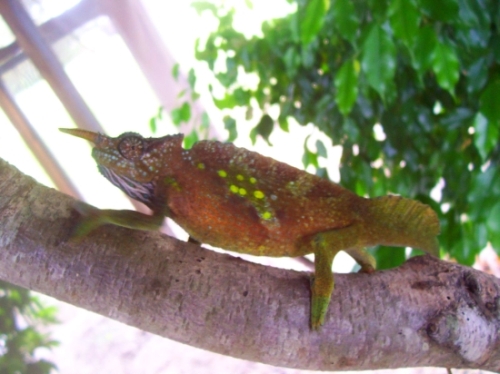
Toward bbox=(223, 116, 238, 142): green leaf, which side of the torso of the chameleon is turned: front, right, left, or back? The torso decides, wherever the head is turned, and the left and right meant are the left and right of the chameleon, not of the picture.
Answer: right

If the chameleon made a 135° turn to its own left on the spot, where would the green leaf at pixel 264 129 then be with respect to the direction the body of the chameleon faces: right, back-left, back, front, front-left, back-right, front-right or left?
back-left

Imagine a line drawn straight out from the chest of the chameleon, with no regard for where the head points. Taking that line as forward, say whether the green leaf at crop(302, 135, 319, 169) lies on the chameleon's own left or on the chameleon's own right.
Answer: on the chameleon's own right

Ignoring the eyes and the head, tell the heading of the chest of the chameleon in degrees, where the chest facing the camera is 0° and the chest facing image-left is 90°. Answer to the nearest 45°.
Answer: approximately 90°

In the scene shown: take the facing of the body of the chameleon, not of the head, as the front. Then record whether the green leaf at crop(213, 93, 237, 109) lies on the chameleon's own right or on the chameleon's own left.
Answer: on the chameleon's own right
